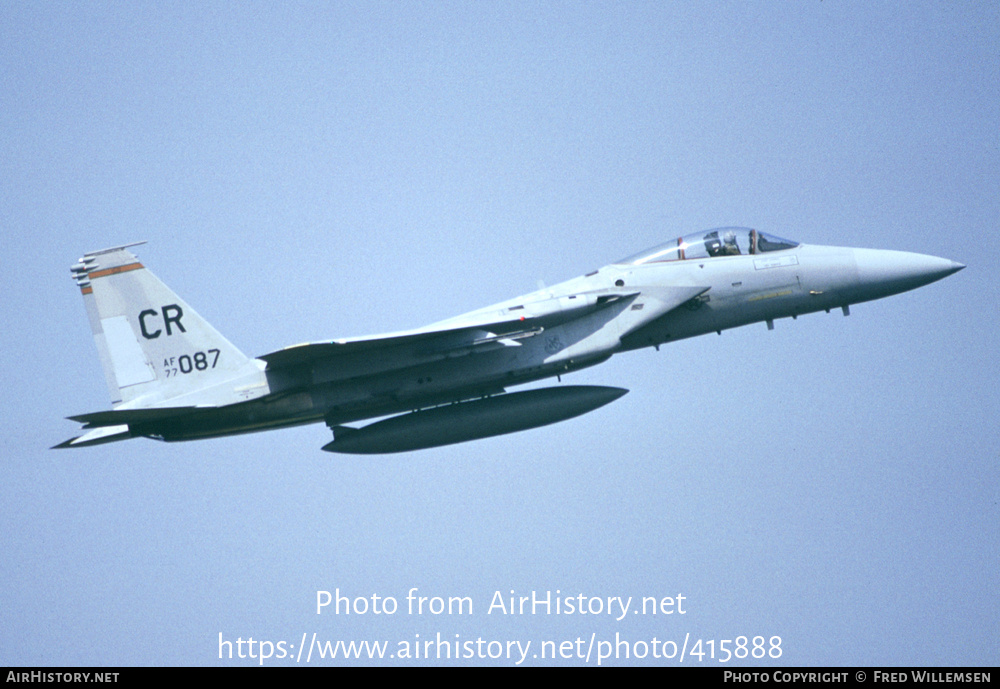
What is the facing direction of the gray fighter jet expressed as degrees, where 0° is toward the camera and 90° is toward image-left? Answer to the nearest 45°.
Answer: approximately 270°
